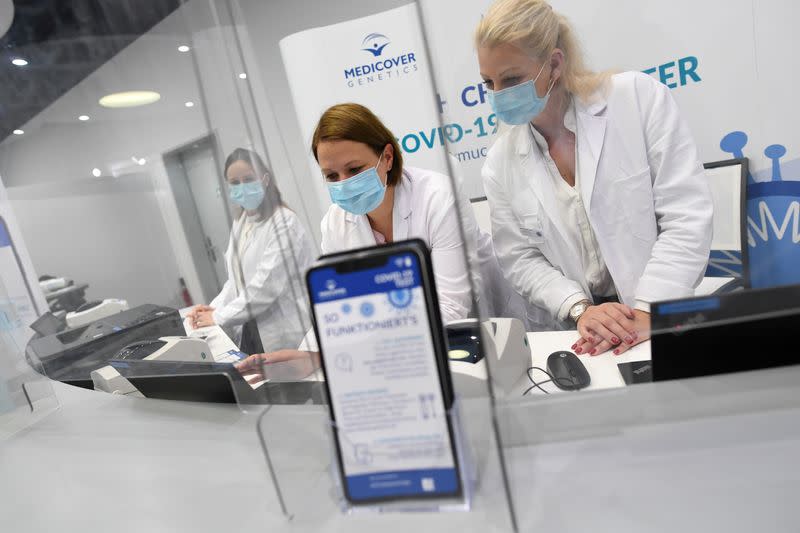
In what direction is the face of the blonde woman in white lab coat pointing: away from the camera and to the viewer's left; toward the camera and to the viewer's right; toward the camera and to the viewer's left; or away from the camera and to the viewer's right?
toward the camera and to the viewer's left

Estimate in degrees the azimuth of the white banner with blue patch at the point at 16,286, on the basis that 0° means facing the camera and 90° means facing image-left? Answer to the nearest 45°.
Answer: approximately 315°

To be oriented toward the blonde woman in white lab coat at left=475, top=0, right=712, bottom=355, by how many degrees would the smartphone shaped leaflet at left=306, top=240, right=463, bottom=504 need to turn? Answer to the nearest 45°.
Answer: approximately 135° to its left

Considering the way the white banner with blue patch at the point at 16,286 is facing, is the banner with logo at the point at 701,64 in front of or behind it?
in front

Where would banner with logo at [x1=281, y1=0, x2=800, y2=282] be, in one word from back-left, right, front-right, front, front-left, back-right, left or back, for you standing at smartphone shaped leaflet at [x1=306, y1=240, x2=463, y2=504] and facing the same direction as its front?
back-left

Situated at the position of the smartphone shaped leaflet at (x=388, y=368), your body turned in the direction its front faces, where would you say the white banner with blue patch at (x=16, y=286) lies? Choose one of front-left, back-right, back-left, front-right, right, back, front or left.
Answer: back-right

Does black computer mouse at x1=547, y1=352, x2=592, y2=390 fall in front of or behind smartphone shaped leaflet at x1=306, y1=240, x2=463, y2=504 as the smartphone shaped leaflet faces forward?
behind

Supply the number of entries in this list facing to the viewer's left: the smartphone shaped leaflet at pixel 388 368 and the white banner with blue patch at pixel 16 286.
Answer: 0

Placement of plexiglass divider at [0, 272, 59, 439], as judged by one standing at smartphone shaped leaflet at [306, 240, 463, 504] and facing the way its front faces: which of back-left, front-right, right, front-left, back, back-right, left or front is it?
back-right

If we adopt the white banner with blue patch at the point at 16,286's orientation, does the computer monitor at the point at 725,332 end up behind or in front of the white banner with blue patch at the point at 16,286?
in front
